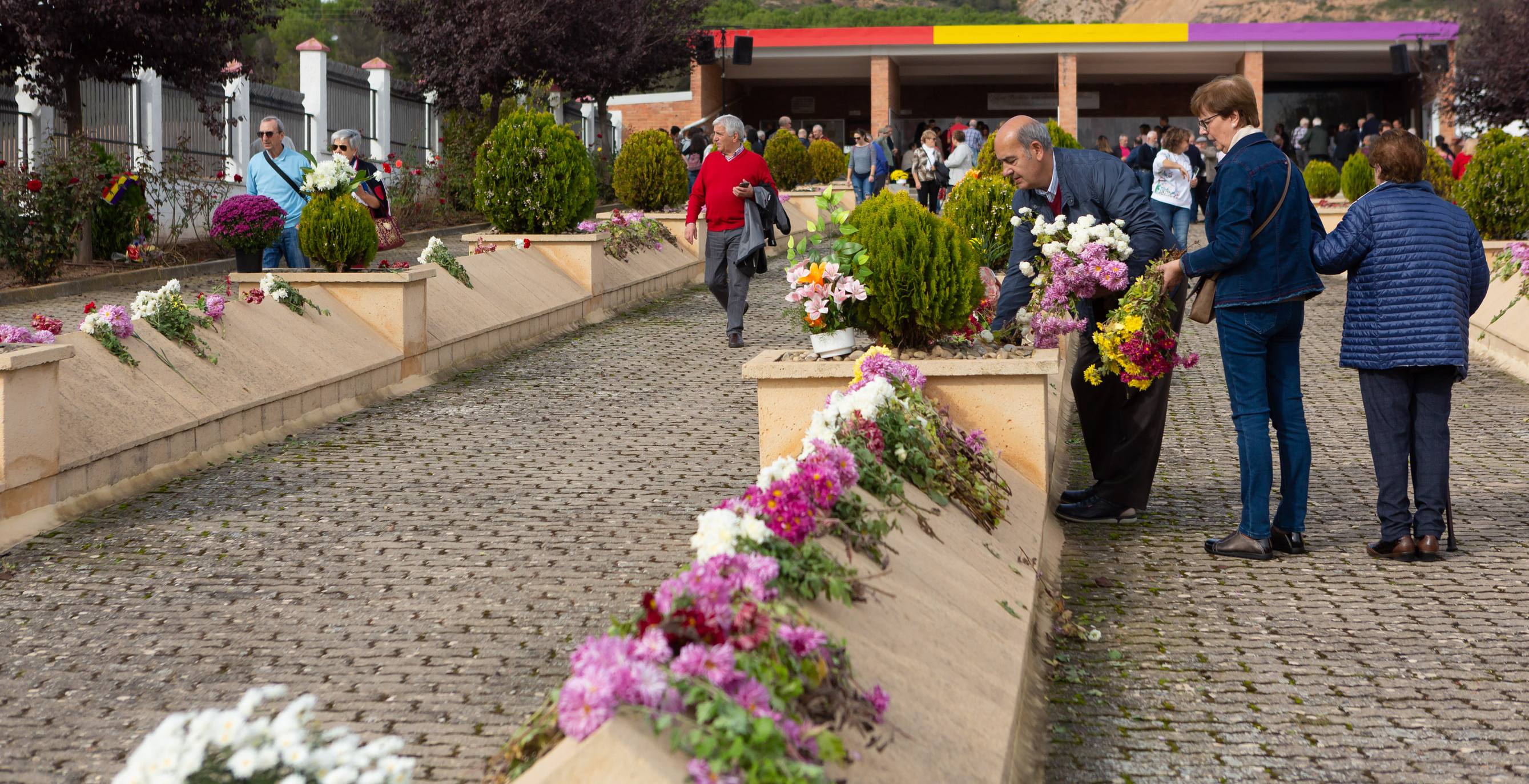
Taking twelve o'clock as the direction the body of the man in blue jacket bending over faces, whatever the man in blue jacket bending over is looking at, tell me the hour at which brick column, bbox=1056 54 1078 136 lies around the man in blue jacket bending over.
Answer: The brick column is roughly at 3 o'clock from the man in blue jacket bending over.

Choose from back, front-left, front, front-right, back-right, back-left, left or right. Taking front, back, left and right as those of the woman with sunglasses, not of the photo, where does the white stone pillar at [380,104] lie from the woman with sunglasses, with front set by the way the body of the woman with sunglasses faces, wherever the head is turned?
back-right

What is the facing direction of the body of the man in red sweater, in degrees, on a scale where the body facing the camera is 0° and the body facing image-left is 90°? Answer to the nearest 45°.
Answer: approximately 0°

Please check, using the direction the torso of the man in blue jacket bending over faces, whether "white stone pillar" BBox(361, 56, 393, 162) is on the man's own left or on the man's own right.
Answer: on the man's own right

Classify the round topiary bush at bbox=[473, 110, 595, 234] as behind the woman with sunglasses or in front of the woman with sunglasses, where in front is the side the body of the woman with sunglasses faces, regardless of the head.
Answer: behind

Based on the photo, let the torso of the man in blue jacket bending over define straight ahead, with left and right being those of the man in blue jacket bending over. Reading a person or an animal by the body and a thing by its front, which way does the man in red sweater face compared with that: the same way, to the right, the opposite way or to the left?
to the left

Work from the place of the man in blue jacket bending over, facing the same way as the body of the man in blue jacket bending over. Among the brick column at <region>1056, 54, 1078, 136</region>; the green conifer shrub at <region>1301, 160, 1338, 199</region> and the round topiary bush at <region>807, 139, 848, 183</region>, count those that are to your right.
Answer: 3

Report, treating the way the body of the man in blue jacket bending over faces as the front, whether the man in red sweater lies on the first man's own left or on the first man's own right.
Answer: on the first man's own right

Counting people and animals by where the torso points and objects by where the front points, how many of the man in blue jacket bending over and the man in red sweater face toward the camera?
1

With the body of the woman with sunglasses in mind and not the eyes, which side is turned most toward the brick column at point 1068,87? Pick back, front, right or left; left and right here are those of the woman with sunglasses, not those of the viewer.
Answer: back

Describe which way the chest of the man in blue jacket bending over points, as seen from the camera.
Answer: to the viewer's left

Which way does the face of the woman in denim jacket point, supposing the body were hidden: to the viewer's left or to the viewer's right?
to the viewer's left
